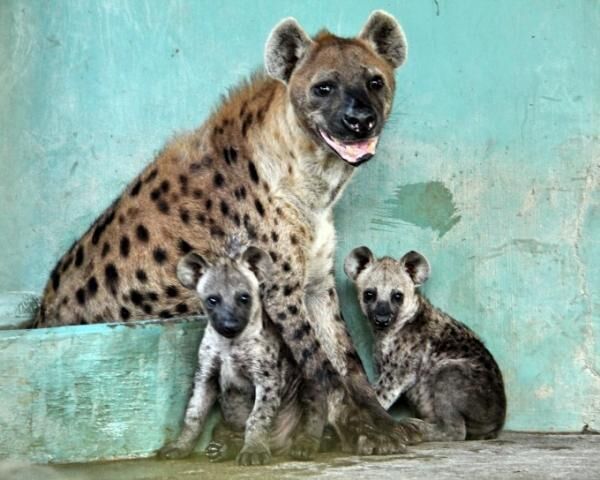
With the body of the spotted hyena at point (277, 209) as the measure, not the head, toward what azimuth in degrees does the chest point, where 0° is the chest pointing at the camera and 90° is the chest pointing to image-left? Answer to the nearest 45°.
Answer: approximately 315°

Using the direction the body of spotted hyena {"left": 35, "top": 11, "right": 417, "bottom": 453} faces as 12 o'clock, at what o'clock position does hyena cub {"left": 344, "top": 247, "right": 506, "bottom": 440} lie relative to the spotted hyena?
The hyena cub is roughly at 10 o'clock from the spotted hyena.
